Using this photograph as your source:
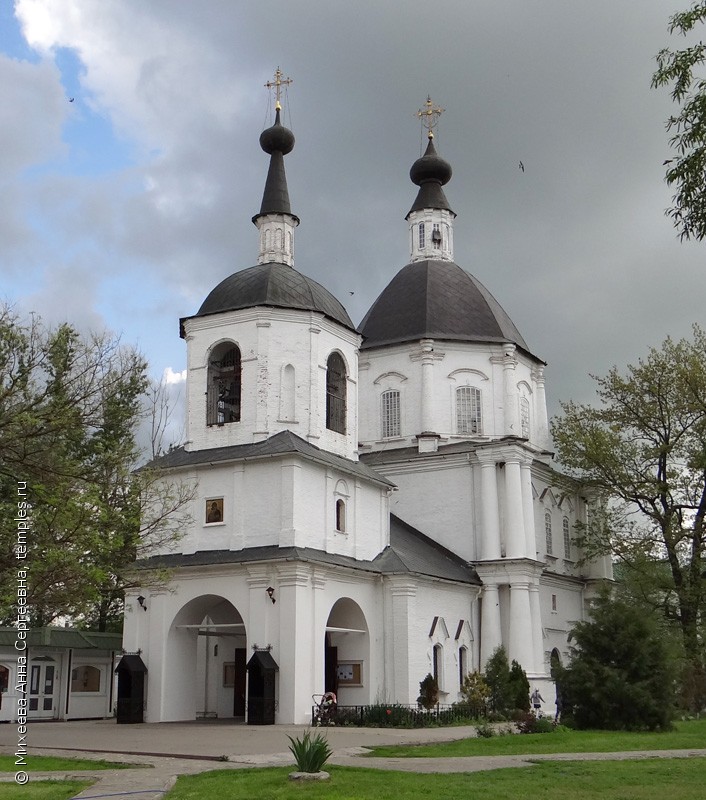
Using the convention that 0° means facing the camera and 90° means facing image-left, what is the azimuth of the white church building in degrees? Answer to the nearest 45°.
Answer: approximately 45°

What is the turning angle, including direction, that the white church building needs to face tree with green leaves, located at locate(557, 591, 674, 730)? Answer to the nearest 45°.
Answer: approximately 90° to its left

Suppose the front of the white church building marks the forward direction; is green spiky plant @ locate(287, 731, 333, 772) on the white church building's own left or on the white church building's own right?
on the white church building's own left
